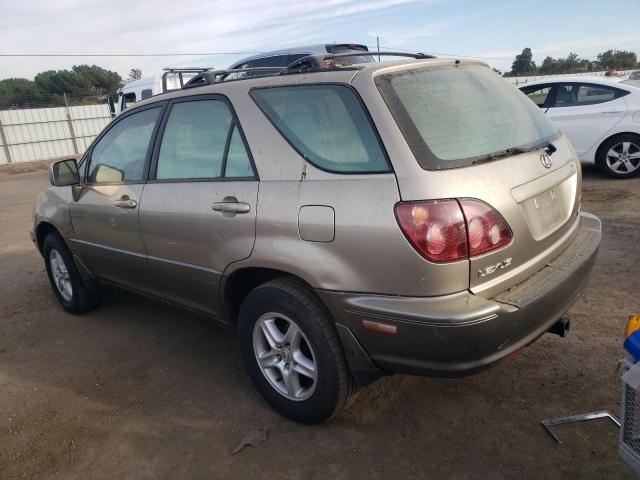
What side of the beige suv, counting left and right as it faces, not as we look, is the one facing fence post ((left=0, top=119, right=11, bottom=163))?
front

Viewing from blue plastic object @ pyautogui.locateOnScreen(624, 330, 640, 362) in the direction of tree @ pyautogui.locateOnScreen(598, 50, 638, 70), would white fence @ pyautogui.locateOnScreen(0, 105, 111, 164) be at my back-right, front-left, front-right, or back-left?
front-left

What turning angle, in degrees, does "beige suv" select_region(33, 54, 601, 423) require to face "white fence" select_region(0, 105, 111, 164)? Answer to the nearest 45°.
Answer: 0° — it already faces it

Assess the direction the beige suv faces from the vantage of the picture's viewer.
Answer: facing away from the viewer and to the left of the viewer

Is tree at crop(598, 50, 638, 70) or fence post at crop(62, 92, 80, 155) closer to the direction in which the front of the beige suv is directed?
the fence post

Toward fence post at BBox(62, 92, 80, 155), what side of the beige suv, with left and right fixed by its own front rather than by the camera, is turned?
front

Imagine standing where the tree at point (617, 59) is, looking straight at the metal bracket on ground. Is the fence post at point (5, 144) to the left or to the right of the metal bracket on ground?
right

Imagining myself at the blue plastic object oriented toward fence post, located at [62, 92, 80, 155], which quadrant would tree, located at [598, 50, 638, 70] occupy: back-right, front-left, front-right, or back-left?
front-right

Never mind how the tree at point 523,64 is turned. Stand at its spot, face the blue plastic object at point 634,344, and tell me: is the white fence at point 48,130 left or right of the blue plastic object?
right

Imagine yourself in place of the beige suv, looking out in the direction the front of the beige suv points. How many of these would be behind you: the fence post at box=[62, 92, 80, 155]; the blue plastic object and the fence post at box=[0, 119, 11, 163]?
1

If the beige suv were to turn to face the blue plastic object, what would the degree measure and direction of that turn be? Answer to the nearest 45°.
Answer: approximately 180°

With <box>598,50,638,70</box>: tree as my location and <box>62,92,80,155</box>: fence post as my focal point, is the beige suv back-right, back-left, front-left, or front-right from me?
front-left

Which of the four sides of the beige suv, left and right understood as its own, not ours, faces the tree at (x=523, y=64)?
right

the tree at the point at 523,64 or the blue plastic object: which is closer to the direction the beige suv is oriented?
the tree

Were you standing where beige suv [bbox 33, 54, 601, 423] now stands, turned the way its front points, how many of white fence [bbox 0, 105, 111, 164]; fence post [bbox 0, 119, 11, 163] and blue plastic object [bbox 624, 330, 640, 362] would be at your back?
1

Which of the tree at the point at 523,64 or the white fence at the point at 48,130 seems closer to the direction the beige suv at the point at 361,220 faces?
the white fence
